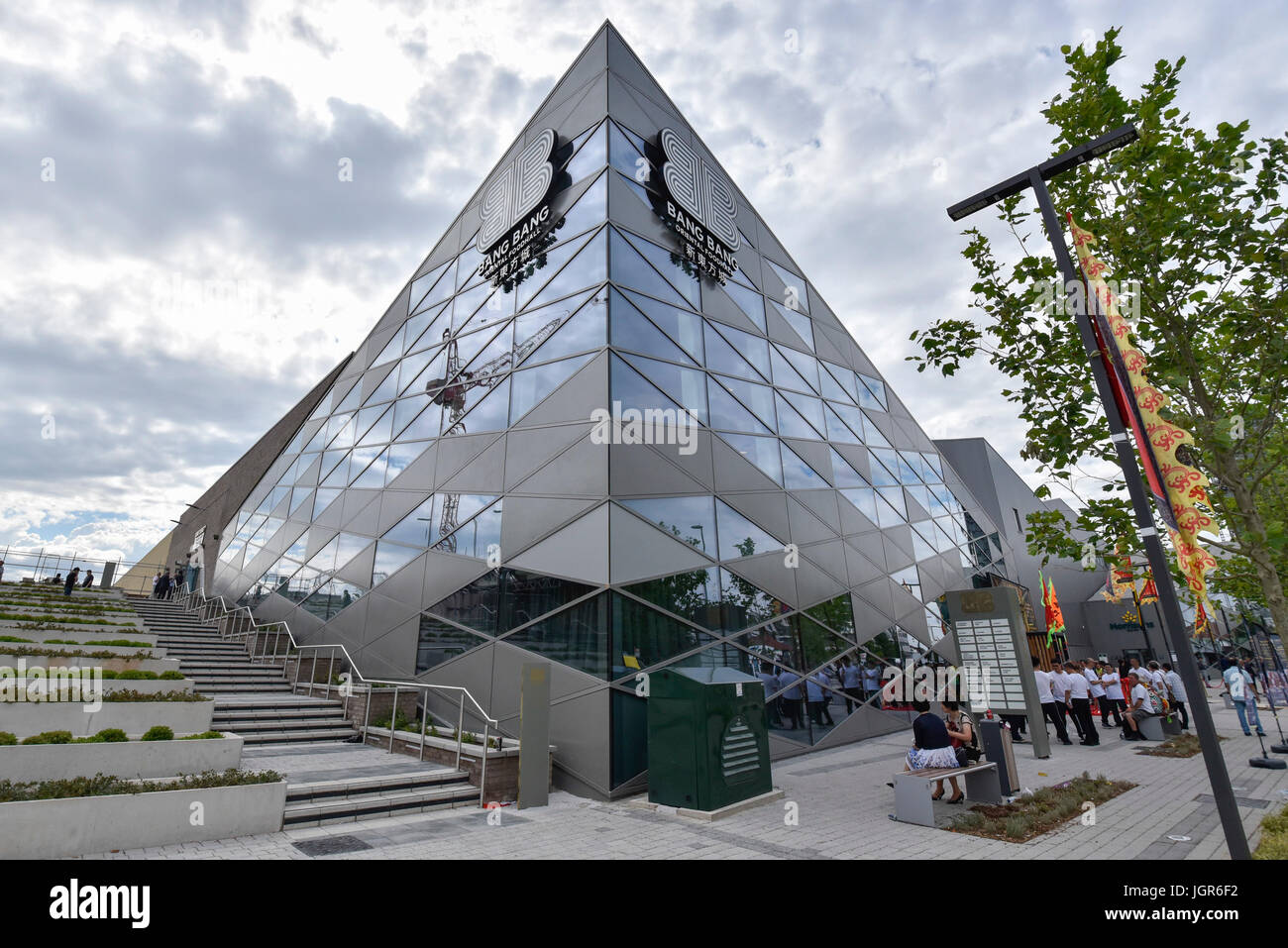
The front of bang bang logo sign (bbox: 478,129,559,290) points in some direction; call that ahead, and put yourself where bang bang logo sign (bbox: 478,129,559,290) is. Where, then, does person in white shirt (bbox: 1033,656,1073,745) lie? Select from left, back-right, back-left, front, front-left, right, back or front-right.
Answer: back-left

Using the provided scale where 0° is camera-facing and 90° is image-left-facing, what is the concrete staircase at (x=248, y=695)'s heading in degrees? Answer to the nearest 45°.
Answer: approximately 0°

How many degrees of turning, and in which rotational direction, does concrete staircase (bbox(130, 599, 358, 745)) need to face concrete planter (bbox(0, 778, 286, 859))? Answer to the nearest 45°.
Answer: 0° — it already faces it

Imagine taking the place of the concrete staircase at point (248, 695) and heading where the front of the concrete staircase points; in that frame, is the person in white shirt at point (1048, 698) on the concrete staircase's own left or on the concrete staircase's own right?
on the concrete staircase's own left

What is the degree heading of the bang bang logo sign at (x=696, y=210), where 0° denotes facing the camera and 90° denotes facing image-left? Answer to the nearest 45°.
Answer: approximately 315°

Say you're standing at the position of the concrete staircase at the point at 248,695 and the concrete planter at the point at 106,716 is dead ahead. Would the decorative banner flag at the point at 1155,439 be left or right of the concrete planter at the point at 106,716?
left
